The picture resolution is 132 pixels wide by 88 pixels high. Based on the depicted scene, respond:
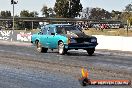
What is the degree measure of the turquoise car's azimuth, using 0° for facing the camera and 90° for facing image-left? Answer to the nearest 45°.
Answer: approximately 315°
